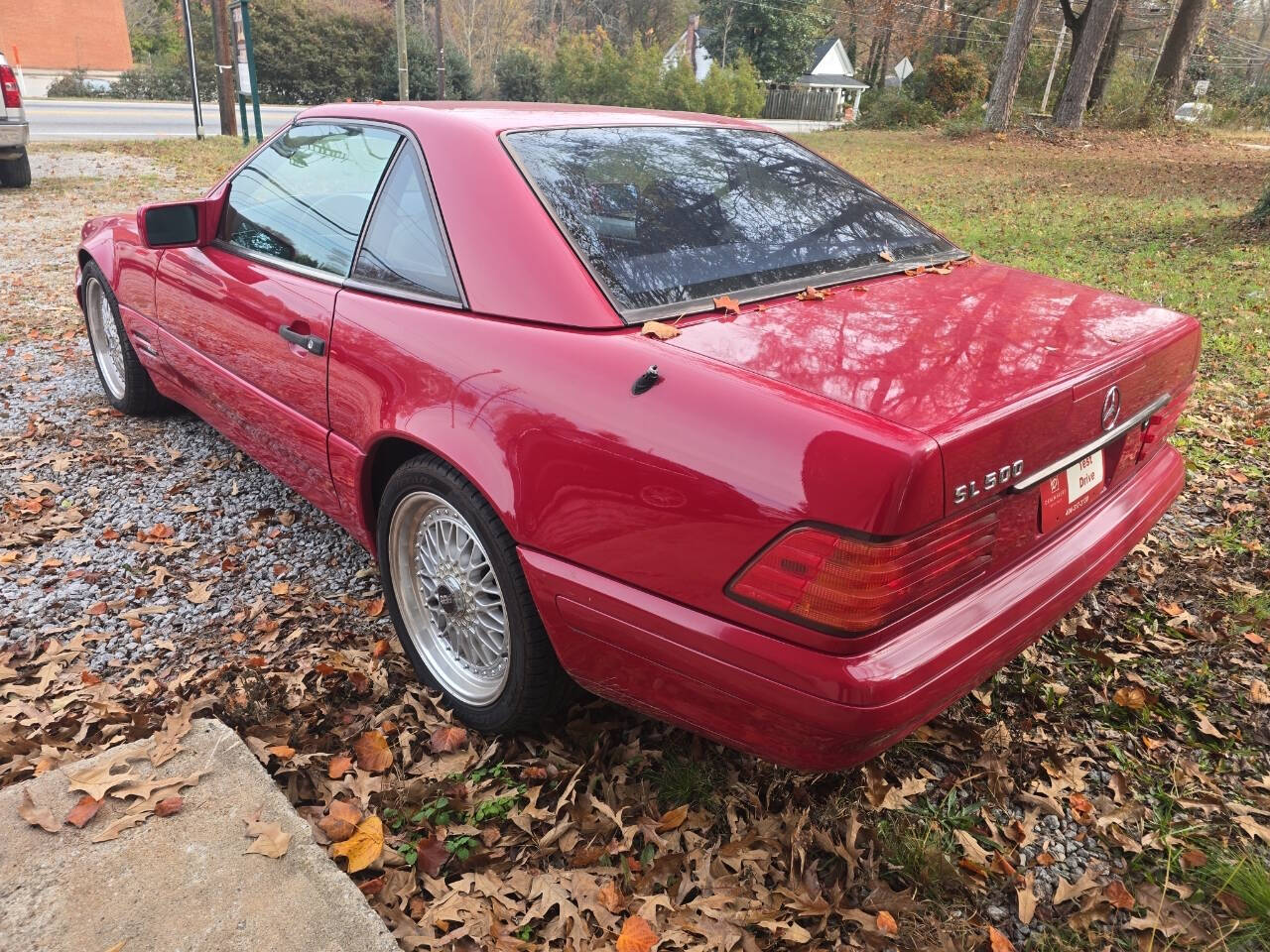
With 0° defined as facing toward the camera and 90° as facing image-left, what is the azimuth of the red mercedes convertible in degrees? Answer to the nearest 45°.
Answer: approximately 135°

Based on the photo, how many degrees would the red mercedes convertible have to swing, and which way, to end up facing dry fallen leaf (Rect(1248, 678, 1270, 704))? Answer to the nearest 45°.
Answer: approximately 135° to its right

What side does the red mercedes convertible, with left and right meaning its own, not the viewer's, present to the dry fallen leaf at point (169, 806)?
left

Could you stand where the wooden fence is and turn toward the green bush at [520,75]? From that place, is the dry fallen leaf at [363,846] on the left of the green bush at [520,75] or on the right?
left
